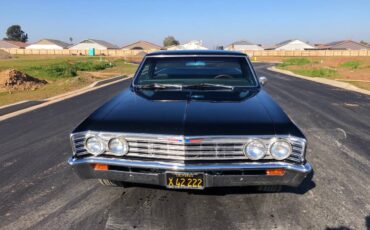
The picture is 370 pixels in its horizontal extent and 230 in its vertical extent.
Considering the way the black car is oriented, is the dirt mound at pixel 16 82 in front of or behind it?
behind

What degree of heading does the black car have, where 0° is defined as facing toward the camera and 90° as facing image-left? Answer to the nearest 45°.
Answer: approximately 0°
